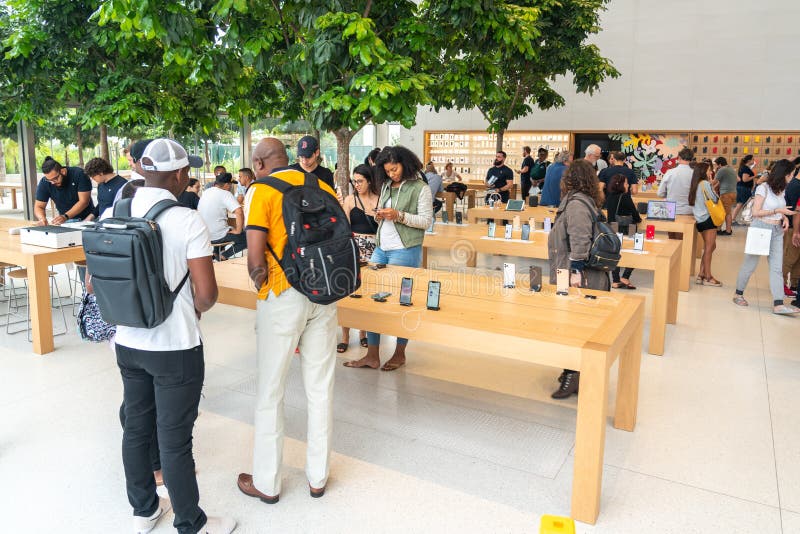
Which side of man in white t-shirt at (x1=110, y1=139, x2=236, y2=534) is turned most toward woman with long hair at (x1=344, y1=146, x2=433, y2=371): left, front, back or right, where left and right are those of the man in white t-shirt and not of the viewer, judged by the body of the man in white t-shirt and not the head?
front

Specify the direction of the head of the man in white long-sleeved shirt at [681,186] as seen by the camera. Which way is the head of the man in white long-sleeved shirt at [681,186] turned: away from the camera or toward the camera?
away from the camera

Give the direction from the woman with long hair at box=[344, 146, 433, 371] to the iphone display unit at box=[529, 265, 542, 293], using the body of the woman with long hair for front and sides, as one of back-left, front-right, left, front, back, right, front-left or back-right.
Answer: left

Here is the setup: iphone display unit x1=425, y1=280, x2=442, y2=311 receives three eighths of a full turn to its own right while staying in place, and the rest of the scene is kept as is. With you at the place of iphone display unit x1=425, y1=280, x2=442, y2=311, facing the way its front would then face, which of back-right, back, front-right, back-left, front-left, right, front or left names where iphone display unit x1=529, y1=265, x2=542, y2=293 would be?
right

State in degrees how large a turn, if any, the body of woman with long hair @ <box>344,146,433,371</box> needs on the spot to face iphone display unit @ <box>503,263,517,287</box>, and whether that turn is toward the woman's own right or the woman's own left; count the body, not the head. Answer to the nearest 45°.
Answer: approximately 90° to the woman's own left

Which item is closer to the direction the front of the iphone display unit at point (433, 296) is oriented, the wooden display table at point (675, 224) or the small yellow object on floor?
the small yellow object on floor

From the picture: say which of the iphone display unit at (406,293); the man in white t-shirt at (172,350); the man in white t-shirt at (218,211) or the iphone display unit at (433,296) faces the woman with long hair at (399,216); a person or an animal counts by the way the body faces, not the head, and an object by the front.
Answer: the man in white t-shirt at (172,350)

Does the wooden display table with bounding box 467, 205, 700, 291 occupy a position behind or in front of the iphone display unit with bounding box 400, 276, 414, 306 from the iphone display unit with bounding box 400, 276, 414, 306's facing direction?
behind

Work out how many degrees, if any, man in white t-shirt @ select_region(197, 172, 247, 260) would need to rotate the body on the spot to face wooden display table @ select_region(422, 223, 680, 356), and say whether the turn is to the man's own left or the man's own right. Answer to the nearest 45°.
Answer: approximately 90° to the man's own right
